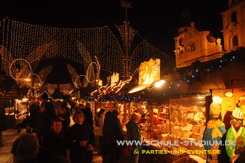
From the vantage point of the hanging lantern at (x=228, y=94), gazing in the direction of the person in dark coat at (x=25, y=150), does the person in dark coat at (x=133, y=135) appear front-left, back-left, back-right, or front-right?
front-right

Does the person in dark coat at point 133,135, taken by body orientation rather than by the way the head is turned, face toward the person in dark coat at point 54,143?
no
